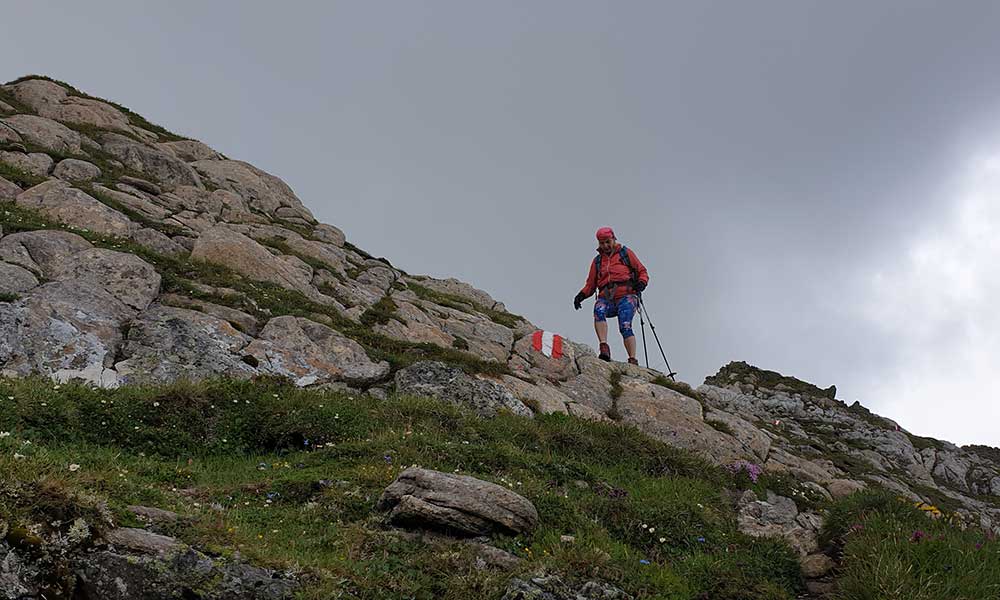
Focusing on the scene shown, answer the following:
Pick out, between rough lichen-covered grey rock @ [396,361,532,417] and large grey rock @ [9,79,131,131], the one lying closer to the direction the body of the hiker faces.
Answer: the rough lichen-covered grey rock

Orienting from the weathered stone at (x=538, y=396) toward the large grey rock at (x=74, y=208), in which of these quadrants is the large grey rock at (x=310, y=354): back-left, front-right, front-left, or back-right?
front-left

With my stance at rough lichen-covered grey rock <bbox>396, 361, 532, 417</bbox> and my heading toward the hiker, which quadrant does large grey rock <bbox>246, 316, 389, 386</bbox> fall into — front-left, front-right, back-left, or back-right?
back-left

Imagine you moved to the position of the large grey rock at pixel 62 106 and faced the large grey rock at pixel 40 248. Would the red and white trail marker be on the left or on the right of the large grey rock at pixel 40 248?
left

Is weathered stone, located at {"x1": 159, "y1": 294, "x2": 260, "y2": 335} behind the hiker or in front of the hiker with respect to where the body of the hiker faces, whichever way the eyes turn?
in front

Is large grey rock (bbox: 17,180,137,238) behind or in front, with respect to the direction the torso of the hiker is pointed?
in front

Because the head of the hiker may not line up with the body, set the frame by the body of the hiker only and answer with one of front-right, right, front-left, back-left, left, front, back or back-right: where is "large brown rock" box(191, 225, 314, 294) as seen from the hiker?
front-right

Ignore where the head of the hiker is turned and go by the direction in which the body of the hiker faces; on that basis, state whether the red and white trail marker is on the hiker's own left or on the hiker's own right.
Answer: on the hiker's own right

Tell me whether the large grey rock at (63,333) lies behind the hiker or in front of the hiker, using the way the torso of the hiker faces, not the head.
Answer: in front

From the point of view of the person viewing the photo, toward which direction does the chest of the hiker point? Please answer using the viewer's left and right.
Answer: facing the viewer and to the left of the viewer

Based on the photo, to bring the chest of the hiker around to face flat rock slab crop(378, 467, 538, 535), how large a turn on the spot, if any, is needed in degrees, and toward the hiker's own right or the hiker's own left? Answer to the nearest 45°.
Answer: approximately 45° to the hiker's own left
